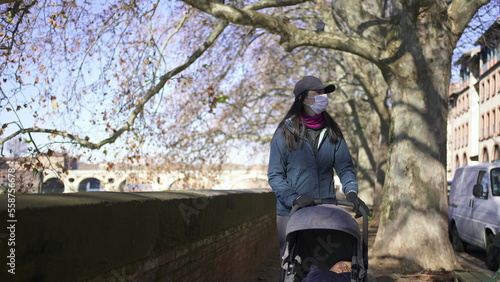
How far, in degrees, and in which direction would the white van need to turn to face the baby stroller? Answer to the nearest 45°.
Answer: approximately 45° to its right

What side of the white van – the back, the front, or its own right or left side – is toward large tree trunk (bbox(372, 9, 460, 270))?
right

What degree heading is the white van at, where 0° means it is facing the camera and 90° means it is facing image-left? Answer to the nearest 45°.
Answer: approximately 315°

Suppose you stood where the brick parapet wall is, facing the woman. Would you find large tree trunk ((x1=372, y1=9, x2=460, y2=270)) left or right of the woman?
left

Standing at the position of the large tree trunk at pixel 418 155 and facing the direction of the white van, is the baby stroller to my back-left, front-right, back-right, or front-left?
back-right

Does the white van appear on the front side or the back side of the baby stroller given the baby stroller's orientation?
on the back side

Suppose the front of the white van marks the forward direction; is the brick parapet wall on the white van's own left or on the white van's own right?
on the white van's own right
